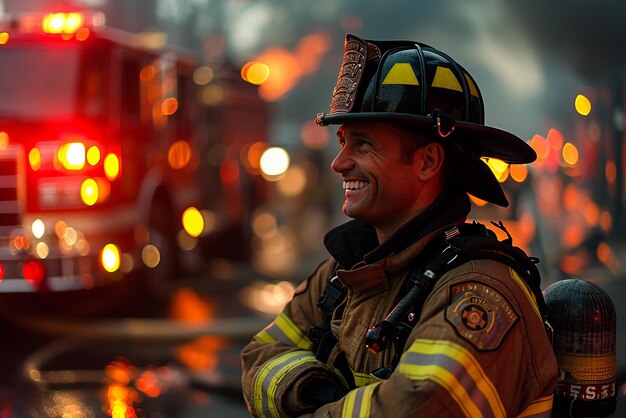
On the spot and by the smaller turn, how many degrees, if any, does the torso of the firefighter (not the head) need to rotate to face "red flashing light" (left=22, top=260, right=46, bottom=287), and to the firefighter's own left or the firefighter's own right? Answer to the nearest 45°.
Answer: approximately 90° to the firefighter's own right

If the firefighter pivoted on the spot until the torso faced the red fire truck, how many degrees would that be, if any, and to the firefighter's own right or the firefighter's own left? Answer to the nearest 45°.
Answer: approximately 90° to the firefighter's own right
